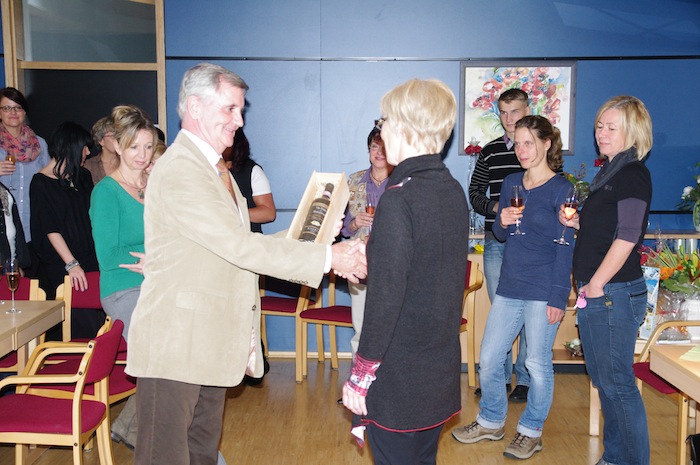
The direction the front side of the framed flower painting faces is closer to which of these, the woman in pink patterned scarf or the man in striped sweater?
the man in striped sweater

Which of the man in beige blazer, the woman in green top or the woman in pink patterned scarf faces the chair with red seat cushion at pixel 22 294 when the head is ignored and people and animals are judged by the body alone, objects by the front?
the woman in pink patterned scarf

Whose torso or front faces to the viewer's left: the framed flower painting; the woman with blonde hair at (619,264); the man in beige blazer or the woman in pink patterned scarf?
the woman with blonde hair

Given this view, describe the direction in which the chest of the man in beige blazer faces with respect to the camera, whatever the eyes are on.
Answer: to the viewer's right

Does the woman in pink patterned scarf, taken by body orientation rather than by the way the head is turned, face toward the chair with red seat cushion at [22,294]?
yes

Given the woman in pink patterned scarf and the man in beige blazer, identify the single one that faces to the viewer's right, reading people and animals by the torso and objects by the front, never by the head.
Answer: the man in beige blazer

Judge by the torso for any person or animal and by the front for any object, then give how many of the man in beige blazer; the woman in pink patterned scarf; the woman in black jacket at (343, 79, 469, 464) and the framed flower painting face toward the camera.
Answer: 2
